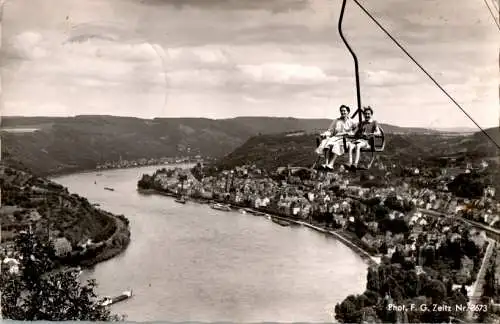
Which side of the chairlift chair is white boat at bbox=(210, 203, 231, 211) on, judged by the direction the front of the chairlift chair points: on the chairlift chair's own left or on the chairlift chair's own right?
on the chairlift chair's own right

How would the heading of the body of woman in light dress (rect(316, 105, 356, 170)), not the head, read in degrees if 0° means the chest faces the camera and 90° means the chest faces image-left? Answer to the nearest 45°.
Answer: approximately 45°

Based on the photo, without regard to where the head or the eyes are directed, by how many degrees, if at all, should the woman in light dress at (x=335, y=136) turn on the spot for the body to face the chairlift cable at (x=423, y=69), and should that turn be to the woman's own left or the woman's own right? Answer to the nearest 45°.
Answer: approximately 135° to the woman's own left
